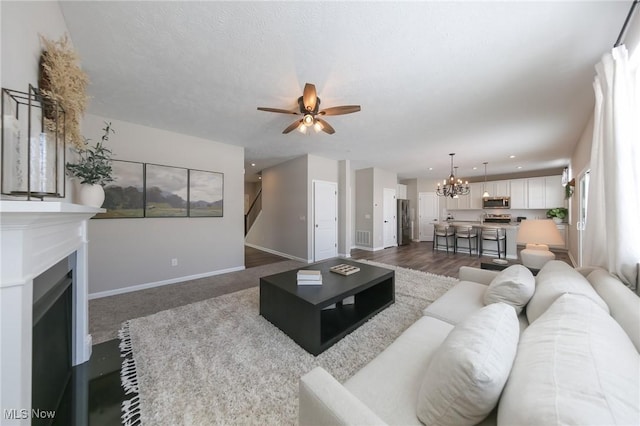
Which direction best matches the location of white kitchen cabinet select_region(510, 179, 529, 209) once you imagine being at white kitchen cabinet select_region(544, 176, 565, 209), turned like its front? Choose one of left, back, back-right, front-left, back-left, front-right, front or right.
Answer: right

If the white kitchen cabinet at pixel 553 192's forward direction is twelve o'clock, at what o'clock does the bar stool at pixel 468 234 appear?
The bar stool is roughly at 1 o'clock from the white kitchen cabinet.

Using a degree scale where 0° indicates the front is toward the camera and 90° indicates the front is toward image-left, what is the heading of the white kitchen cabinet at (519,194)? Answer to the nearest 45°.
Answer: approximately 0°

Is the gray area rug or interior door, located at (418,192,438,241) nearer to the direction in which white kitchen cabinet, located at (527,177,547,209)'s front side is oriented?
the gray area rug

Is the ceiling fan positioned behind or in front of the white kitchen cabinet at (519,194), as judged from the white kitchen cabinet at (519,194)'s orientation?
in front

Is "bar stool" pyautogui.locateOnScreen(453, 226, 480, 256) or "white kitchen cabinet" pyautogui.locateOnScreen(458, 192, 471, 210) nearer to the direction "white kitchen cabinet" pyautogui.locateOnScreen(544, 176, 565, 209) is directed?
the bar stool

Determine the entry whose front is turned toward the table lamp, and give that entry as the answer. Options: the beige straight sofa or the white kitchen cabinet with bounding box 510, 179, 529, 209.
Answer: the white kitchen cabinet

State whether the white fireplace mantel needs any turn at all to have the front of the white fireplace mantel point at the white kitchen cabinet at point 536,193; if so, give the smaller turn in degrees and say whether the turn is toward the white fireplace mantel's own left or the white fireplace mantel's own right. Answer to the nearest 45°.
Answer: approximately 45° to the white fireplace mantel's own left

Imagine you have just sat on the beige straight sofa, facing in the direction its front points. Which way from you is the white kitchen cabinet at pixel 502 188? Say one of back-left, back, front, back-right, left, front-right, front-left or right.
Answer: right

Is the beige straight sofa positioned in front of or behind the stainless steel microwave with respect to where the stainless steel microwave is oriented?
in front

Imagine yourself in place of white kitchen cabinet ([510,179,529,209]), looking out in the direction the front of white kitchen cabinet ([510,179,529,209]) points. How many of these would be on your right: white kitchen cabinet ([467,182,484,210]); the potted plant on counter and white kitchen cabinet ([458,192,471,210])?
2

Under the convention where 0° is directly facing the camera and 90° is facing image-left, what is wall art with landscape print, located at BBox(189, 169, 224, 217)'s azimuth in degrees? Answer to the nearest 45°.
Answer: approximately 315°
